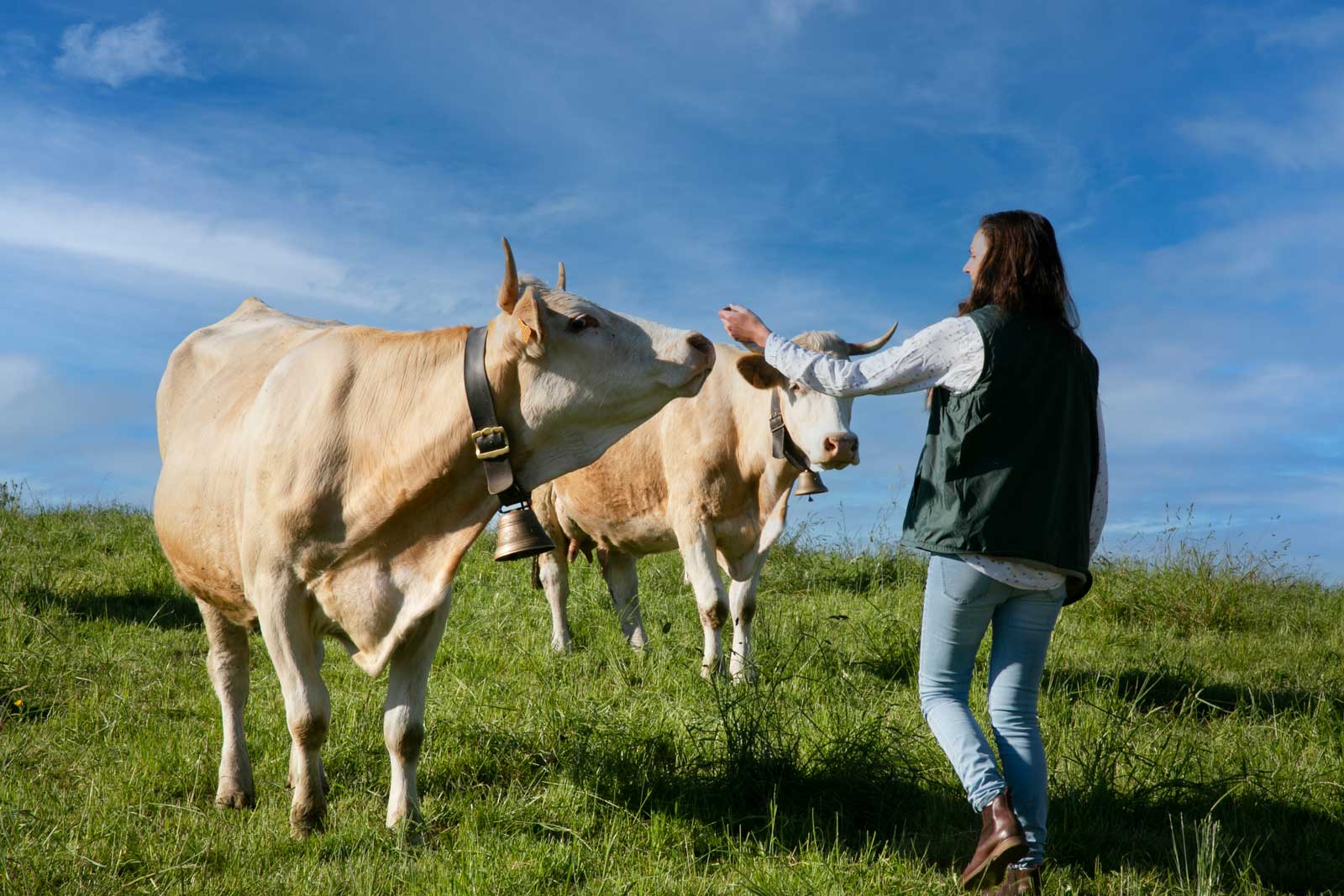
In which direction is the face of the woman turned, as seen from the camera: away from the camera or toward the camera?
away from the camera

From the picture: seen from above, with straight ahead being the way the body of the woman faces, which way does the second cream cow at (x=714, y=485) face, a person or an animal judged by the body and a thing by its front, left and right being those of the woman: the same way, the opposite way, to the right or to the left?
the opposite way

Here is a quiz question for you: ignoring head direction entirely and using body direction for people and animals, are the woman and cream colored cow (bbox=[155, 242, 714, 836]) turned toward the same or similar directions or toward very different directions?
very different directions

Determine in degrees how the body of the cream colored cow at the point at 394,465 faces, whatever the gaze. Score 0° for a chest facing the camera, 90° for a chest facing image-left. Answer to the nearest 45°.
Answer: approximately 315°

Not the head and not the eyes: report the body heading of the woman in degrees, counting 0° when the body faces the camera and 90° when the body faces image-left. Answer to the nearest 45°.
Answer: approximately 135°

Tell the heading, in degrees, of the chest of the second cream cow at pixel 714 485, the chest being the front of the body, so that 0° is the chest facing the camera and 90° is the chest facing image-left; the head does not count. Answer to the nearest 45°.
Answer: approximately 315°

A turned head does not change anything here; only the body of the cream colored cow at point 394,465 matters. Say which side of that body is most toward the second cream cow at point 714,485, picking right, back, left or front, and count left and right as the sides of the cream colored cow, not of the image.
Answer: left
